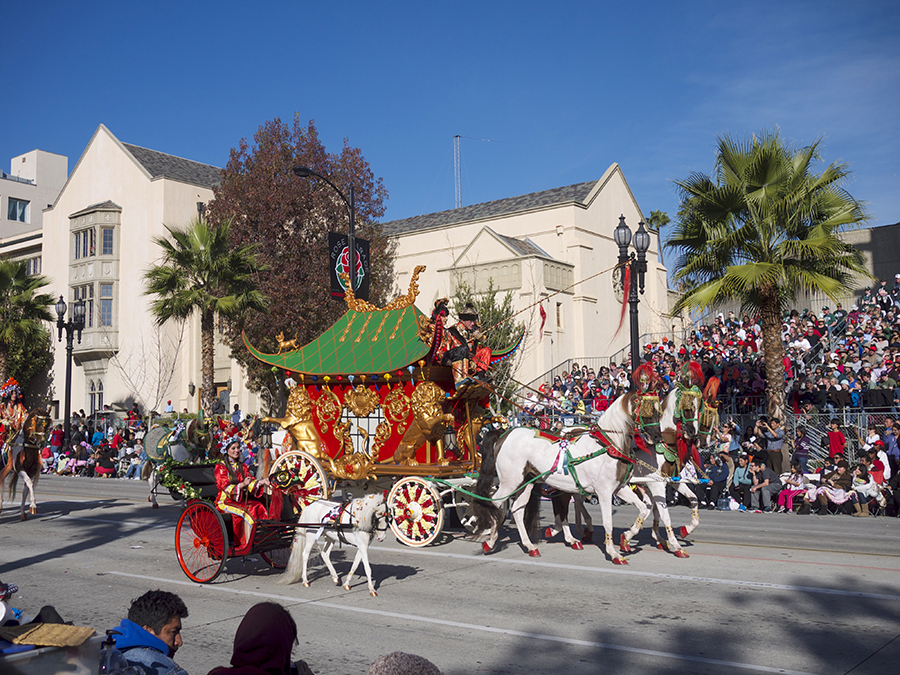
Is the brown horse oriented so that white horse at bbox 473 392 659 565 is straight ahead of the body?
yes

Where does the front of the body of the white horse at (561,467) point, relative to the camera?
to the viewer's right

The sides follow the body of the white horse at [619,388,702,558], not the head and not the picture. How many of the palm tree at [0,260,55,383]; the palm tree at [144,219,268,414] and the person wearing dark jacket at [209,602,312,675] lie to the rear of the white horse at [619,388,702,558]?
2

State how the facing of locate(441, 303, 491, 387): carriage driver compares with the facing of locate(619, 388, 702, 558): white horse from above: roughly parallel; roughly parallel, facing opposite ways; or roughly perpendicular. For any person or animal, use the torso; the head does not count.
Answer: roughly parallel

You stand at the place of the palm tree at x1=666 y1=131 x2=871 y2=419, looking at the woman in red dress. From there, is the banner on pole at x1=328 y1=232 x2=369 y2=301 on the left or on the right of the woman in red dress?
right

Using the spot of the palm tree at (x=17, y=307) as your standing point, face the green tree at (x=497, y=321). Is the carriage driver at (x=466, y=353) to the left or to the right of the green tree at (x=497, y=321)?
right

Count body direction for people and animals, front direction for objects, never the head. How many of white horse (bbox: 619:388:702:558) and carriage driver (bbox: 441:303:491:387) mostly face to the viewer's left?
0

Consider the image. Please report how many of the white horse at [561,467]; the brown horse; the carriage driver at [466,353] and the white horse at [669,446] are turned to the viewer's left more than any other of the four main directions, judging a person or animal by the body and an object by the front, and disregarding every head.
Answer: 0

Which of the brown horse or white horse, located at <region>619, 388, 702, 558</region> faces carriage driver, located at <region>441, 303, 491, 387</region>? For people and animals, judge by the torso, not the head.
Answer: the brown horse

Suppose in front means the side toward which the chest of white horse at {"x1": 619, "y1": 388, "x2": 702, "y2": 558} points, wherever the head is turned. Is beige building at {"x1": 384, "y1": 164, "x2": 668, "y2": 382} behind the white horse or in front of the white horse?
behind

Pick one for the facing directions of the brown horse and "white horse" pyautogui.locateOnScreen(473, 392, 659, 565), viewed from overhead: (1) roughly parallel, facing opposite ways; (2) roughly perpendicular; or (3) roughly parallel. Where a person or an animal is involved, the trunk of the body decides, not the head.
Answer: roughly parallel

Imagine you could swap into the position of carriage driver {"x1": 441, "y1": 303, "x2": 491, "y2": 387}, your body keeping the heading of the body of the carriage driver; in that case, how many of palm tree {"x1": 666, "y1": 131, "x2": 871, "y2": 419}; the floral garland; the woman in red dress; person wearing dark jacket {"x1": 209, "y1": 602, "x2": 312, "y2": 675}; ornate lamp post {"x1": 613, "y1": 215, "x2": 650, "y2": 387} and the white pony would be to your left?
2

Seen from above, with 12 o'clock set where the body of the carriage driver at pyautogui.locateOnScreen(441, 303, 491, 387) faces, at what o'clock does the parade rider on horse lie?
The parade rider on horse is roughly at 5 o'clock from the carriage driver.

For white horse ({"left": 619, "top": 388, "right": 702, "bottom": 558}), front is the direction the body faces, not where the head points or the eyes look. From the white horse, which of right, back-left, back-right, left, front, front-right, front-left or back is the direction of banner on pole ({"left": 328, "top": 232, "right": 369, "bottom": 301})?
back

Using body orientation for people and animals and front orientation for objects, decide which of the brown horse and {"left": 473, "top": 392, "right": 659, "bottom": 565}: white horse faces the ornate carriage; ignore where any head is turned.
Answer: the brown horse

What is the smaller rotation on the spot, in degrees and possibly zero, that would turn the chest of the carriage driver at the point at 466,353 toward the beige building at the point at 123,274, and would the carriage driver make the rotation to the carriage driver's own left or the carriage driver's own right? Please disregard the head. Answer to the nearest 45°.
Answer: approximately 180°

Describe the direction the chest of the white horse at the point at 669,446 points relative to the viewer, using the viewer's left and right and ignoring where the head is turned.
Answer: facing the viewer and to the right of the viewer
